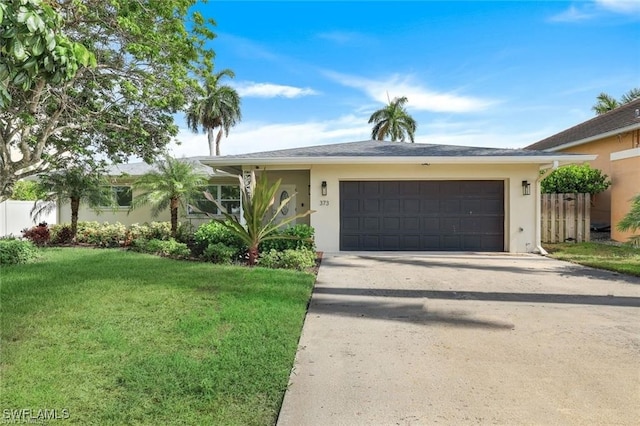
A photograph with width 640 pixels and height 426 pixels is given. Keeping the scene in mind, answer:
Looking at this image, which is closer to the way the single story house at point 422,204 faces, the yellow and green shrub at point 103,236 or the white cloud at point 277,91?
the yellow and green shrub

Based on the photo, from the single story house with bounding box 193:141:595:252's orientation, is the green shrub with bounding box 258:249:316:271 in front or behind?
in front

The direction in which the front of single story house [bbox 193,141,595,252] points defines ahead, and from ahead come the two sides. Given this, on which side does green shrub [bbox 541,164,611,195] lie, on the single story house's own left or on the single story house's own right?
on the single story house's own left

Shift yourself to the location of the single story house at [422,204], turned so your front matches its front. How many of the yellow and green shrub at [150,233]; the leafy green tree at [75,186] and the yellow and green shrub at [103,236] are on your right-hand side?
3

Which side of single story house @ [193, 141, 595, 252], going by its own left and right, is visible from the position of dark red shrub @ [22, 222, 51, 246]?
right

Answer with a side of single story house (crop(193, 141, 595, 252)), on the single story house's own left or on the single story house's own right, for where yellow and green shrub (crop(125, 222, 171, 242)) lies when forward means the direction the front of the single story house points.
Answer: on the single story house's own right

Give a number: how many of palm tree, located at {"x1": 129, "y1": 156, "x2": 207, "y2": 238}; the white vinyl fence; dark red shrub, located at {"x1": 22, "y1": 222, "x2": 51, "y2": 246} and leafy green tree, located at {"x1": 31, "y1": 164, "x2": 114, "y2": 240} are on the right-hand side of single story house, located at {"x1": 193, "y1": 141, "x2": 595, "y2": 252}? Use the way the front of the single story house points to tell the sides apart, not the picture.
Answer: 4

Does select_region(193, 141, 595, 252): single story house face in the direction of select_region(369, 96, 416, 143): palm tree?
no

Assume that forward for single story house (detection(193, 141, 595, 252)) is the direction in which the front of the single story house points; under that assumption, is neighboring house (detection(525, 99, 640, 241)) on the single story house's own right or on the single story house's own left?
on the single story house's own left

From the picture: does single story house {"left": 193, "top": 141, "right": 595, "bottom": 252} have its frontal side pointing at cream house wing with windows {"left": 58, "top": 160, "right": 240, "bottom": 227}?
no

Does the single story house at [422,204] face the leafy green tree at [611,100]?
no

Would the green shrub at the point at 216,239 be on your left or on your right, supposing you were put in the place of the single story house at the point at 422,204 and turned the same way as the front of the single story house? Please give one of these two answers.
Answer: on your right

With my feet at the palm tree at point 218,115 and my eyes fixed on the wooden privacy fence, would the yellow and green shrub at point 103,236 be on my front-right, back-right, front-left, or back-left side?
front-right

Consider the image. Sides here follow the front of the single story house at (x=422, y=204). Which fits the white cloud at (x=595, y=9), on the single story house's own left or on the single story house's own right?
on the single story house's own left

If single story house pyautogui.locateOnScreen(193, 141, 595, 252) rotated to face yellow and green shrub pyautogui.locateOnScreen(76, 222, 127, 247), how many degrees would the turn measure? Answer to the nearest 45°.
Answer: approximately 90° to its right

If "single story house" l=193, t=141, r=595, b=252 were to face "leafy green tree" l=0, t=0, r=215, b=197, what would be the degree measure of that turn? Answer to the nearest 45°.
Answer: approximately 45° to its right

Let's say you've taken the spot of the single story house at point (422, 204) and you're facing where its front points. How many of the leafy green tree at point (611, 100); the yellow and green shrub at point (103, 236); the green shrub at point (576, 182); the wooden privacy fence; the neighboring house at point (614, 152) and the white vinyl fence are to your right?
2

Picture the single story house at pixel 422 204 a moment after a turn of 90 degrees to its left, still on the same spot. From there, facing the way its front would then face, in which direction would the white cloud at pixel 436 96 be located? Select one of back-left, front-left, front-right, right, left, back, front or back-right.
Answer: left

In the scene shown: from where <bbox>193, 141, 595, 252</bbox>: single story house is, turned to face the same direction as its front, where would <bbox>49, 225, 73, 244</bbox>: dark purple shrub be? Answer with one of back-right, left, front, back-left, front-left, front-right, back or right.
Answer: right
